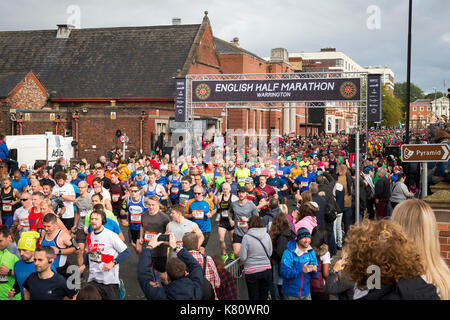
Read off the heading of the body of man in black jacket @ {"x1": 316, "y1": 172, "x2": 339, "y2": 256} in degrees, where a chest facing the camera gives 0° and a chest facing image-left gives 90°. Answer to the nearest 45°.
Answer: approximately 90°

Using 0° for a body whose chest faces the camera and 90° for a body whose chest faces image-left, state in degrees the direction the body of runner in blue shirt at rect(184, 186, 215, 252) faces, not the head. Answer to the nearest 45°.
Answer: approximately 0°

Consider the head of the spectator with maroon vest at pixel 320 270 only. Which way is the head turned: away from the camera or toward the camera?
away from the camera

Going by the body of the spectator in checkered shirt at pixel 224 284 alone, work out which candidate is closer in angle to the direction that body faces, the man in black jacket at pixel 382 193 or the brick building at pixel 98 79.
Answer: the brick building

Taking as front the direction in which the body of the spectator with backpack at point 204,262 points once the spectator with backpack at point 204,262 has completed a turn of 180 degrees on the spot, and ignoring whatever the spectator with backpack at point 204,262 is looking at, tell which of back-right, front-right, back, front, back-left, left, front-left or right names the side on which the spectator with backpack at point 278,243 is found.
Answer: left

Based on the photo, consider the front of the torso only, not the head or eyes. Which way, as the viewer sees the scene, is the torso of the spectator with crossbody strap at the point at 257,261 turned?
away from the camera

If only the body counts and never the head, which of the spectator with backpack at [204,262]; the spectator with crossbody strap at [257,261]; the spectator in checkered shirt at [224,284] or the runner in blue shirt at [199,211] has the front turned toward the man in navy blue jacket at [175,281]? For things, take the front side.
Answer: the runner in blue shirt

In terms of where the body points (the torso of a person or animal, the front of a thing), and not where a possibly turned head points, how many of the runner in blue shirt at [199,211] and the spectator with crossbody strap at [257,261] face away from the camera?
1
